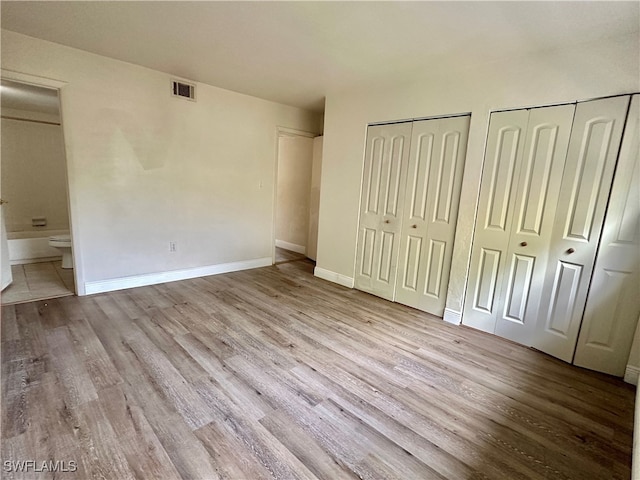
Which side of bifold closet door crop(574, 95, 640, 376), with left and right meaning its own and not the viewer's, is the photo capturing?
front

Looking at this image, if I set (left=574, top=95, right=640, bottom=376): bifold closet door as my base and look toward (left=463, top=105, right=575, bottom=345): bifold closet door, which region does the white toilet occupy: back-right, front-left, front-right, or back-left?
front-left

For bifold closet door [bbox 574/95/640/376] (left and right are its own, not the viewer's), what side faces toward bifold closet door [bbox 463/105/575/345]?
right

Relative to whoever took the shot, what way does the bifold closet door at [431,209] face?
facing the viewer and to the left of the viewer

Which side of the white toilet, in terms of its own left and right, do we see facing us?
left

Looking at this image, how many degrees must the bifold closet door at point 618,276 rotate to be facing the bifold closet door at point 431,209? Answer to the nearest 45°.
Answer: approximately 90° to its right

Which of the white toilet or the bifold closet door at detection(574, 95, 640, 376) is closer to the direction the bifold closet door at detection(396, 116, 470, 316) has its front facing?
the white toilet

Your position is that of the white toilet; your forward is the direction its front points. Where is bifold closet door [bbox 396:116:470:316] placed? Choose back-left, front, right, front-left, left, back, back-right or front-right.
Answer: back-left

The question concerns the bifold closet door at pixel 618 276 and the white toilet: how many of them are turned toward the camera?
1
